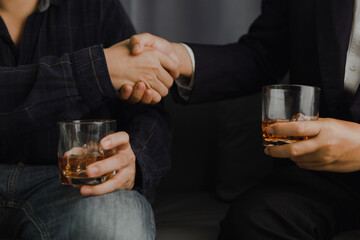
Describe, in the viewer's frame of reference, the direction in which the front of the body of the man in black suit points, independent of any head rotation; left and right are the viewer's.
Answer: facing the viewer and to the left of the viewer

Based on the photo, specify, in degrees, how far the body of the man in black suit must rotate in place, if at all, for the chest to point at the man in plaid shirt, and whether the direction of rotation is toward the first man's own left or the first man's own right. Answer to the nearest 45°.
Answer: approximately 45° to the first man's own right
